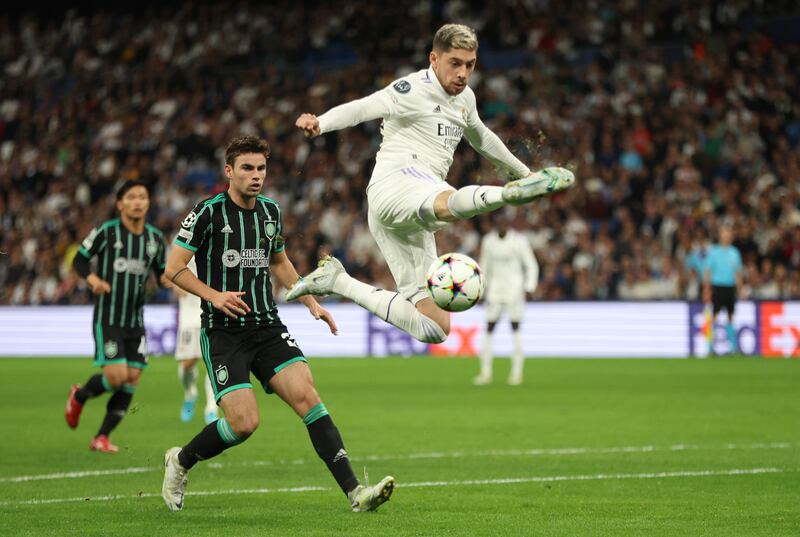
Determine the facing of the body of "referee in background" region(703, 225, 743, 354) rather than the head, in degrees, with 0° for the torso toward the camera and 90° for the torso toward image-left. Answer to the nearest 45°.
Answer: approximately 0°

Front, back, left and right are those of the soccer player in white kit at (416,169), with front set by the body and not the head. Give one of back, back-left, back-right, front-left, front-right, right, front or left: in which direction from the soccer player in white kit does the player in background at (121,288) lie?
back

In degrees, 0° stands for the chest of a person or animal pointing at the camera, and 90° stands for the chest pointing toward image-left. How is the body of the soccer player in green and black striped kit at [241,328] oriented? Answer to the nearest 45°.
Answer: approximately 315°

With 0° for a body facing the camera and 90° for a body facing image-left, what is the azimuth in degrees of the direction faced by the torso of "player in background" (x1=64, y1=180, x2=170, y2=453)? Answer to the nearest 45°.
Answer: approximately 315°

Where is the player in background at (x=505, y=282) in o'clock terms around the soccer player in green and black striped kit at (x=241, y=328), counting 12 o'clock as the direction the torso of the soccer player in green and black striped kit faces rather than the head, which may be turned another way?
The player in background is roughly at 8 o'clock from the soccer player in green and black striped kit.
